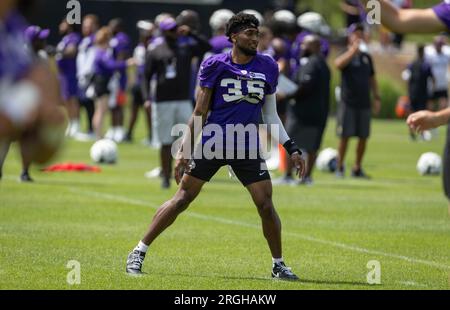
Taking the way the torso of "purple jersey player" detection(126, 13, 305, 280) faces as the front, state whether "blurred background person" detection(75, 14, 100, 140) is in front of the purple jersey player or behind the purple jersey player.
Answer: behind

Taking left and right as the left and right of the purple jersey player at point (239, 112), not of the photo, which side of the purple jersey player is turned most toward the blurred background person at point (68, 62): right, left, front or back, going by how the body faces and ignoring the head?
back

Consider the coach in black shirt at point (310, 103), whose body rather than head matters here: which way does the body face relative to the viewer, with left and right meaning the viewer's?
facing to the left of the viewer

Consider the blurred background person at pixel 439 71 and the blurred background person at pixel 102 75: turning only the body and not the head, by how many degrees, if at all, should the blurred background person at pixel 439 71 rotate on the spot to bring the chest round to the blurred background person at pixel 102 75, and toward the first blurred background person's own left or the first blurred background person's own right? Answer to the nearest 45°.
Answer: approximately 45° to the first blurred background person's own right

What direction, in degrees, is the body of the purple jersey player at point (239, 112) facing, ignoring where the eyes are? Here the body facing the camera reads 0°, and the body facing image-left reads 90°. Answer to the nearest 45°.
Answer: approximately 0°

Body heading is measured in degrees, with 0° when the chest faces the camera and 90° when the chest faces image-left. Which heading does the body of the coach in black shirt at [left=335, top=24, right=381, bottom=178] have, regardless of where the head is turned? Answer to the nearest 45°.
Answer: approximately 0°

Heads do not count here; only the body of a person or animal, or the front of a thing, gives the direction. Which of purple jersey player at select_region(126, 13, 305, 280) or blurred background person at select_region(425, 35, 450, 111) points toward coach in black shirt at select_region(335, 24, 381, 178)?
the blurred background person

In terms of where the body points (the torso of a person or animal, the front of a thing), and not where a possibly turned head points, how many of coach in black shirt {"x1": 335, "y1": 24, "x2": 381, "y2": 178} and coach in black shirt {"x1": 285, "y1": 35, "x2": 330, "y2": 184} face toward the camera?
1
